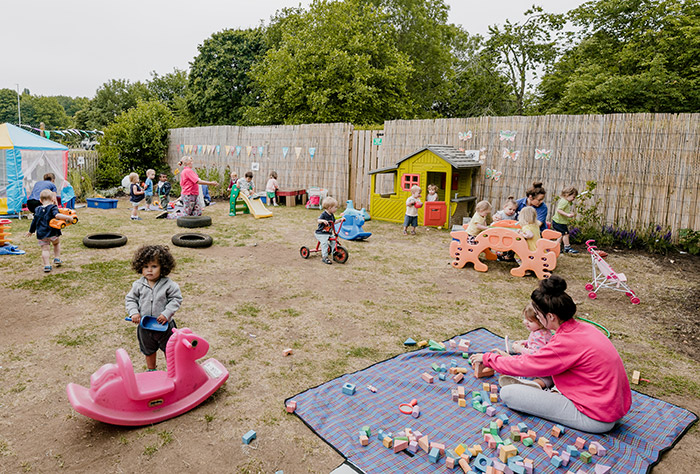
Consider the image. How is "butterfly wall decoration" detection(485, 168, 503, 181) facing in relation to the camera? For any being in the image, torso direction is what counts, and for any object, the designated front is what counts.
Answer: toward the camera

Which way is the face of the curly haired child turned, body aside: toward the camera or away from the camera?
toward the camera

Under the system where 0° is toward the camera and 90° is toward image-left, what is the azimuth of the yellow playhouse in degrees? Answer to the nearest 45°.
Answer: approximately 45°

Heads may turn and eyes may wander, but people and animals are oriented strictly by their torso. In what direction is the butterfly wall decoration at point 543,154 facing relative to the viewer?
toward the camera

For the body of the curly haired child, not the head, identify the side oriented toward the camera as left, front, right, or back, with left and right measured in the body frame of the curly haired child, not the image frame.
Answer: front

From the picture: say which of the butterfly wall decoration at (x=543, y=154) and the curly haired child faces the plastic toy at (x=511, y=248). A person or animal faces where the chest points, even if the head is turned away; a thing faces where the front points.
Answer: the butterfly wall decoration

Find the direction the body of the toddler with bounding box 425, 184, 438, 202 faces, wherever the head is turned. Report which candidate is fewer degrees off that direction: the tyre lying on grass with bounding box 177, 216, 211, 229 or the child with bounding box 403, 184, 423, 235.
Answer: the child

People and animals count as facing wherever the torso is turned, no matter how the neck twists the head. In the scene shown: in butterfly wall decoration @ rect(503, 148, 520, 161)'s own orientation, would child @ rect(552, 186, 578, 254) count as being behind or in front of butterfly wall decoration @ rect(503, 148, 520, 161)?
in front

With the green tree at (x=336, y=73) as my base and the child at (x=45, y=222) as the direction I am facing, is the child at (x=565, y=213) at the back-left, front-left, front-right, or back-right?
front-left

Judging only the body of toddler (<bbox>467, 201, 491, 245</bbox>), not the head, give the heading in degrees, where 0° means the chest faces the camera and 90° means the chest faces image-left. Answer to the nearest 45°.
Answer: approximately 270°

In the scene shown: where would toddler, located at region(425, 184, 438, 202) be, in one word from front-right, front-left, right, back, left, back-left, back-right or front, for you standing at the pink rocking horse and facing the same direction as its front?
front-left

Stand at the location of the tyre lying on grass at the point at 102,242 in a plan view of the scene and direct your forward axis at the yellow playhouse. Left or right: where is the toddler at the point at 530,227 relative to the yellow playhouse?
right
